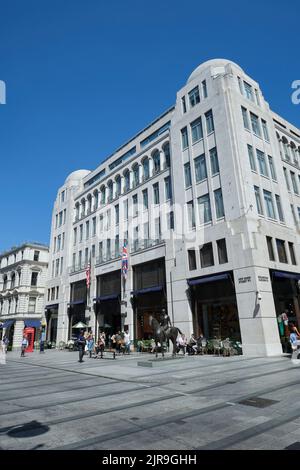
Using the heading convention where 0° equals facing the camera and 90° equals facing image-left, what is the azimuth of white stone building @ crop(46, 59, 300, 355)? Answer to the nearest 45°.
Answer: approximately 45°
